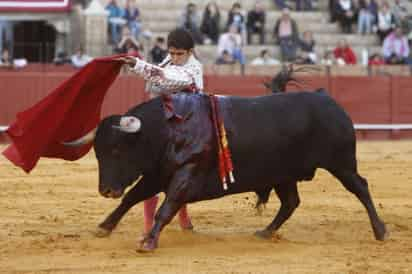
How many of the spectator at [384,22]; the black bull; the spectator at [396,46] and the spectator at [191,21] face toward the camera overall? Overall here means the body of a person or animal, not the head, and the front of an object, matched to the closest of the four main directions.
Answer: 3

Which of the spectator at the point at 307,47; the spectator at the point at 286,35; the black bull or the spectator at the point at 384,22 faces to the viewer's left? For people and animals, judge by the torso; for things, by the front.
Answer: the black bull

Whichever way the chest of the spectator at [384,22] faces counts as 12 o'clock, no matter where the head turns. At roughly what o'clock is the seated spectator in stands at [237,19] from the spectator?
The seated spectator in stands is roughly at 2 o'clock from the spectator.

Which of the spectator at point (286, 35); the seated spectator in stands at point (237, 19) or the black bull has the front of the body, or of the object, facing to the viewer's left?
the black bull

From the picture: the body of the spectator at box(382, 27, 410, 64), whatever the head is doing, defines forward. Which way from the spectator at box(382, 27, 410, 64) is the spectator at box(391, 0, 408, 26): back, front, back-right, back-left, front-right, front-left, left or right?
back

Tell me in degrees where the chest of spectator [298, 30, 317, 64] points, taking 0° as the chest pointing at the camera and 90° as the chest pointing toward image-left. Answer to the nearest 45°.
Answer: approximately 0°

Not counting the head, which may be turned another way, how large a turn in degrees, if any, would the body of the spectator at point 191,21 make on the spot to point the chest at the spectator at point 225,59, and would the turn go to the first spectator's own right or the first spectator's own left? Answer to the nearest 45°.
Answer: approximately 45° to the first spectator's own left

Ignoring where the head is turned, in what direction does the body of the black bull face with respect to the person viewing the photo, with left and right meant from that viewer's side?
facing to the left of the viewer

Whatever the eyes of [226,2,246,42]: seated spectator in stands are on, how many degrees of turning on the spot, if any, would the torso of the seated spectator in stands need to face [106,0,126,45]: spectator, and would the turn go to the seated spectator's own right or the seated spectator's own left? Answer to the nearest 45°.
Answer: approximately 90° to the seated spectator's own right

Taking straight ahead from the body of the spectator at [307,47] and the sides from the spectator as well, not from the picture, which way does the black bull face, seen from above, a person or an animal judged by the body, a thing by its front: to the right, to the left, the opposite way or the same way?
to the right

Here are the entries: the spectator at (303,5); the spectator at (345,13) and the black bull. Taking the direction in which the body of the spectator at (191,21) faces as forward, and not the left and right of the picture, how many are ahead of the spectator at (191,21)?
1

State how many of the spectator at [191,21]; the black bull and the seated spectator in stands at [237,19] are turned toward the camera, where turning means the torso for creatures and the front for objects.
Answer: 2
